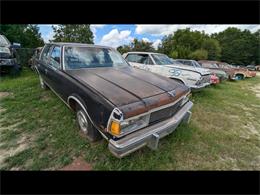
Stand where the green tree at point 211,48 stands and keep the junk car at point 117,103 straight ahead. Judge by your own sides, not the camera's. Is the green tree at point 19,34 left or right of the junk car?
right

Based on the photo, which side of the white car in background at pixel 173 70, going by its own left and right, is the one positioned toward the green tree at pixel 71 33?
back

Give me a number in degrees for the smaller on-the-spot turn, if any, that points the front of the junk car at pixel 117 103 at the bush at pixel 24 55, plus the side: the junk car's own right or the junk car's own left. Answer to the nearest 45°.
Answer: approximately 180°

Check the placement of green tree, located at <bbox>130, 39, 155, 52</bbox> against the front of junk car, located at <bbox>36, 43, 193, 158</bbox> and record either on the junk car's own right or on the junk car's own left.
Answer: on the junk car's own left

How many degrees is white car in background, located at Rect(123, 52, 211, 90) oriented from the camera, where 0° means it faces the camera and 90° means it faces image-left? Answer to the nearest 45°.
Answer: approximately 315°

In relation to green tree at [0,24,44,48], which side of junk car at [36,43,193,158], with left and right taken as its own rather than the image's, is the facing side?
back

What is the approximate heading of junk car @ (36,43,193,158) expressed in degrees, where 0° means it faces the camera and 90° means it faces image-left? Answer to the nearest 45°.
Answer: approximately 315°
